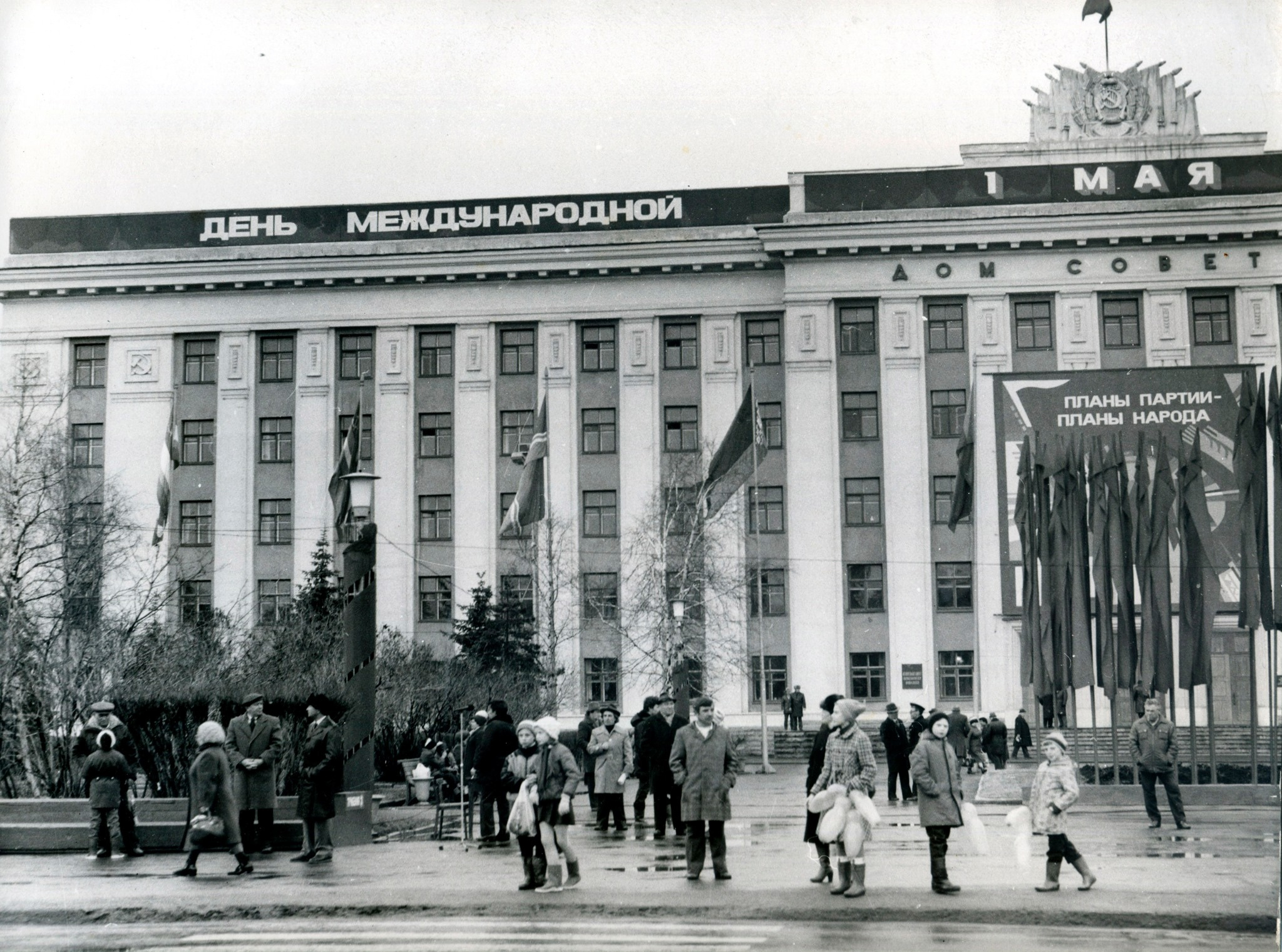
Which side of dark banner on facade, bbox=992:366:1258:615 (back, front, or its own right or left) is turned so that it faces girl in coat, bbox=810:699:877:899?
front

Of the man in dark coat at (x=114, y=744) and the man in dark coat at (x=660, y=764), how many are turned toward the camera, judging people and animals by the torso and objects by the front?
2

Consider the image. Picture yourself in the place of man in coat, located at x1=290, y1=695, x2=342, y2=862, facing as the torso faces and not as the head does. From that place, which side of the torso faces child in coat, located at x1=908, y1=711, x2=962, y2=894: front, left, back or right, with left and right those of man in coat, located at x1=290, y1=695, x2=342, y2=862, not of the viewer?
left

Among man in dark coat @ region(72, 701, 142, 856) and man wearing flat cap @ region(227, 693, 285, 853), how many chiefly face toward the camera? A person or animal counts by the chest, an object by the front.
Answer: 2

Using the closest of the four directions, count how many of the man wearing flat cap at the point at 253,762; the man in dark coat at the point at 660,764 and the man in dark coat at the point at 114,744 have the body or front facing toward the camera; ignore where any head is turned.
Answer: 3

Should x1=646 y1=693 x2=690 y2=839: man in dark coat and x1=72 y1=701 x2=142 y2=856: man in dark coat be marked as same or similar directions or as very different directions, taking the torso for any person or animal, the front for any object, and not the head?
same or similar directions

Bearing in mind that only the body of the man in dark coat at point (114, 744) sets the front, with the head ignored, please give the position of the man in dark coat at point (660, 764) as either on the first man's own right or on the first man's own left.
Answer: on the first man's own left

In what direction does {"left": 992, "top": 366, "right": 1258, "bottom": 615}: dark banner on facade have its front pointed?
toward the camera

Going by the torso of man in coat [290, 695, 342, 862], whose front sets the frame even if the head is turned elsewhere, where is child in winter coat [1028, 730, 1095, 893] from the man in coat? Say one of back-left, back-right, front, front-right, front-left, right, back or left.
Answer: left

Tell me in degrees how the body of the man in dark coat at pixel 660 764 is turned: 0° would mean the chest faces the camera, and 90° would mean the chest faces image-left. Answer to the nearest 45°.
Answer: approximately 0°

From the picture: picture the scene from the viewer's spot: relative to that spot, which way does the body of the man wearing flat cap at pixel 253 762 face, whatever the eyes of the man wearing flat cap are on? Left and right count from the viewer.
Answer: facing the viewer

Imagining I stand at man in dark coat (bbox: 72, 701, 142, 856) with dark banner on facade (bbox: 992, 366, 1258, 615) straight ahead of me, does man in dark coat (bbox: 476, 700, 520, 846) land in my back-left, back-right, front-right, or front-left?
front-right

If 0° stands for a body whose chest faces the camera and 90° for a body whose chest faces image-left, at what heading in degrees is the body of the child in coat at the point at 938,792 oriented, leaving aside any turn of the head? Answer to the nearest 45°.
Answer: approximately 315°

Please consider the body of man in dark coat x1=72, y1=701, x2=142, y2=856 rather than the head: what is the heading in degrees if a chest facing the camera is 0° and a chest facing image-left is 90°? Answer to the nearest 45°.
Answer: approximately 0°
